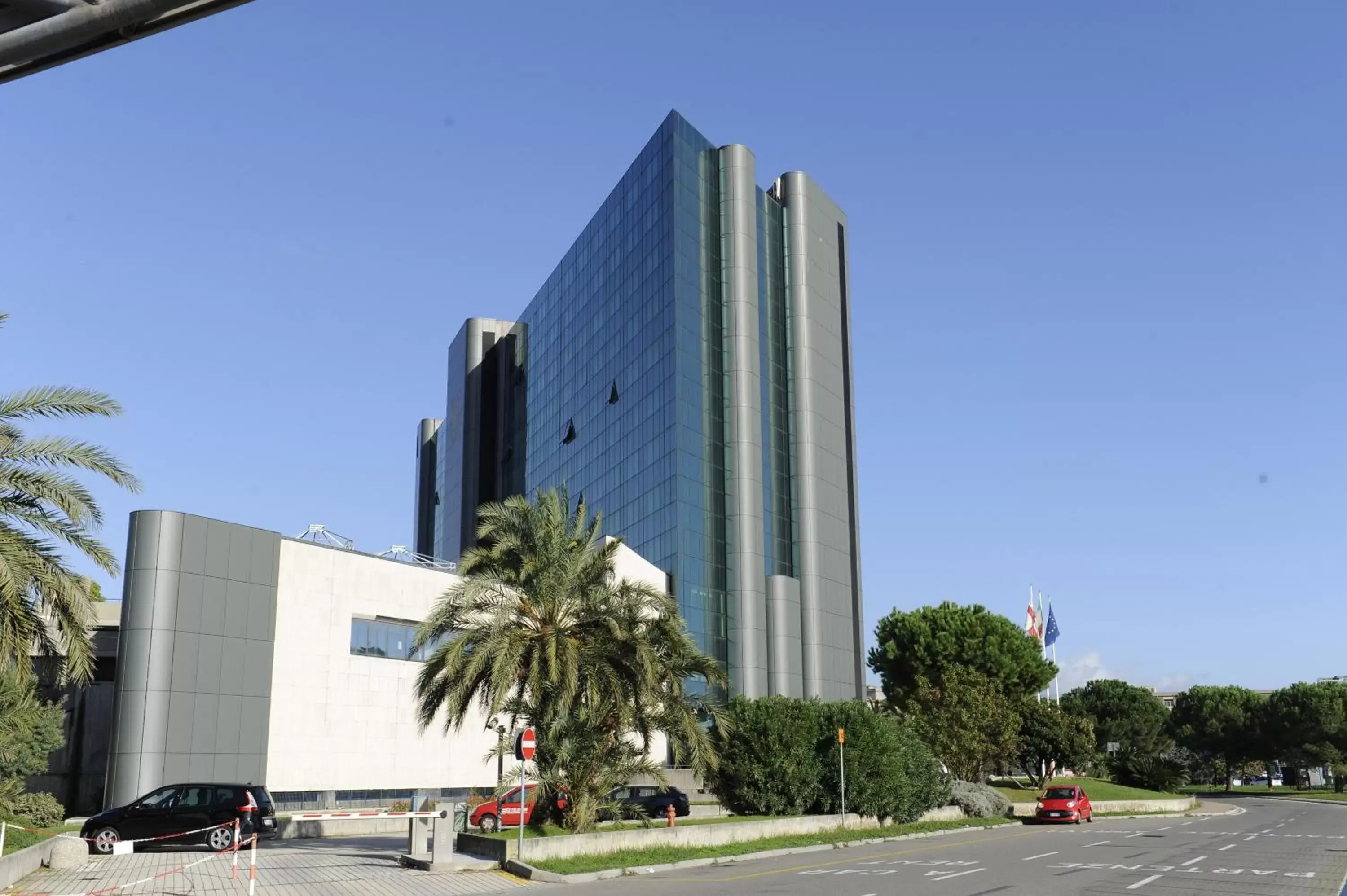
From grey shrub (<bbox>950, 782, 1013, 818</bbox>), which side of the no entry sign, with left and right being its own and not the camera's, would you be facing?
left

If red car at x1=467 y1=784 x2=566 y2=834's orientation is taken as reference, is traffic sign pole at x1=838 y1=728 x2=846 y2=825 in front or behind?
behind

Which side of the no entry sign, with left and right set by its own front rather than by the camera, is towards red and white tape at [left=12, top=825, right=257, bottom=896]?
right

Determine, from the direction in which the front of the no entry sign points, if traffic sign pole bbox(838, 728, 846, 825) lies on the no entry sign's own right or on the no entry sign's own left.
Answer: on the no entry sign's own left

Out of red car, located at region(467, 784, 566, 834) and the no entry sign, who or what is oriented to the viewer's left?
the red car

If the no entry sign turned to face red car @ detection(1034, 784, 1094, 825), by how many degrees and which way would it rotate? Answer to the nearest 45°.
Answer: approximately 90° to its left

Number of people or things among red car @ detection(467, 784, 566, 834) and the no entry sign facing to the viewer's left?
1

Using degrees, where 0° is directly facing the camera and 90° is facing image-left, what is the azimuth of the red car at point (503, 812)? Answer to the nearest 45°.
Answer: approximately 90°

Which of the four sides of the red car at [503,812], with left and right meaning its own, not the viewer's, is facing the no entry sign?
left
